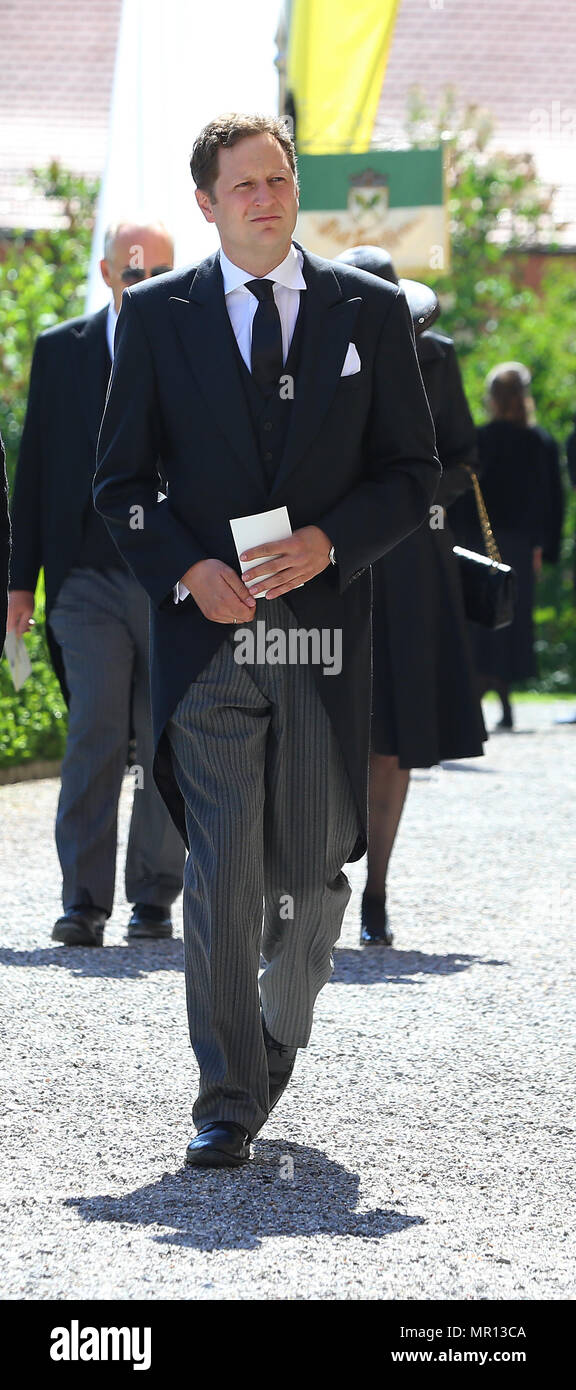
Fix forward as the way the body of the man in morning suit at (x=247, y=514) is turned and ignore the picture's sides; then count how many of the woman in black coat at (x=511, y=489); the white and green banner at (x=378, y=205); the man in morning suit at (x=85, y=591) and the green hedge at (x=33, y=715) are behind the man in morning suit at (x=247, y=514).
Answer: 4

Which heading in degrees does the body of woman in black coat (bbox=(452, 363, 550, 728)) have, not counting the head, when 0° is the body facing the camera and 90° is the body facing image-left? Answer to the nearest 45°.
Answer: approximately 180°

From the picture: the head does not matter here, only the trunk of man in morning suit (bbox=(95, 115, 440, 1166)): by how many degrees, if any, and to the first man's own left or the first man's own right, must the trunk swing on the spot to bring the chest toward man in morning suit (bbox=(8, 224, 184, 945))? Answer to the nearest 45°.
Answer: approximately 180°

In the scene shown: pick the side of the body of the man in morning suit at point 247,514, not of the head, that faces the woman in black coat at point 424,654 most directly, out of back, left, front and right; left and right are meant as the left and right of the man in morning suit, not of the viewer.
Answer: back

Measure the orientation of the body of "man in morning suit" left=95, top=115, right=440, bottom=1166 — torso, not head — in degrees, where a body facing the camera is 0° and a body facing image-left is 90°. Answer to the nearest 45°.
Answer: approximately 0°

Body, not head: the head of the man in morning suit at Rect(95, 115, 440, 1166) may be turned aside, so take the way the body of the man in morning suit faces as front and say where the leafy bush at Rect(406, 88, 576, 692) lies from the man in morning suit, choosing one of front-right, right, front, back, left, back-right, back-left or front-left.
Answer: back

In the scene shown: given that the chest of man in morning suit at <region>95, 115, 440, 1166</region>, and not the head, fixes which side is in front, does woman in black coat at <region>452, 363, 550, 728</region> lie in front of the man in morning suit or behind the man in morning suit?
behind

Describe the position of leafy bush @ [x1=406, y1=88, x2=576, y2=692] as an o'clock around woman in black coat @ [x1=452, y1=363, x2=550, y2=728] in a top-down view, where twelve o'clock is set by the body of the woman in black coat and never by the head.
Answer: The leafy bush is roughly at 12 o'clock from the woman in black coat.

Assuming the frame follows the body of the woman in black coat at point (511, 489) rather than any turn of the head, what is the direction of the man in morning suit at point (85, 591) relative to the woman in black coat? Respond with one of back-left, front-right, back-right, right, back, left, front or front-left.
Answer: back

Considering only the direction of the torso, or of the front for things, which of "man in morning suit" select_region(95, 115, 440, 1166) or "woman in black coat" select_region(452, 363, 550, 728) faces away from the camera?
the woman in black coat

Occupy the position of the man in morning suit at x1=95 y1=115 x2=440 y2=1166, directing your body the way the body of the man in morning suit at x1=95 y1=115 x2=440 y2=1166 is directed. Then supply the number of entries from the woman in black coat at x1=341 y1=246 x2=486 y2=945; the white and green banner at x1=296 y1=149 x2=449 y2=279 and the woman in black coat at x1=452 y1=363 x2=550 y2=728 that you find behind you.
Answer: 3

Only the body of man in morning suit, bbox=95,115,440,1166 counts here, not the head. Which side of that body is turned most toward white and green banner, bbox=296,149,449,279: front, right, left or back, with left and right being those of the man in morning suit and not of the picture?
back

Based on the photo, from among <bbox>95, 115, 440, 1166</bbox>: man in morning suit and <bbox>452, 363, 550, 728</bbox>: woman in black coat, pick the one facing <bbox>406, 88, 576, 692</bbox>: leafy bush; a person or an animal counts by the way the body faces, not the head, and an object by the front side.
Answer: the woman in black coat

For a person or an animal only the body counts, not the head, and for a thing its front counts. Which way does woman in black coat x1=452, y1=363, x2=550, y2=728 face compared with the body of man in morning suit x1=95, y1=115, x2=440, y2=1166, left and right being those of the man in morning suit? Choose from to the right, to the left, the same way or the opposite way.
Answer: the opposite way
